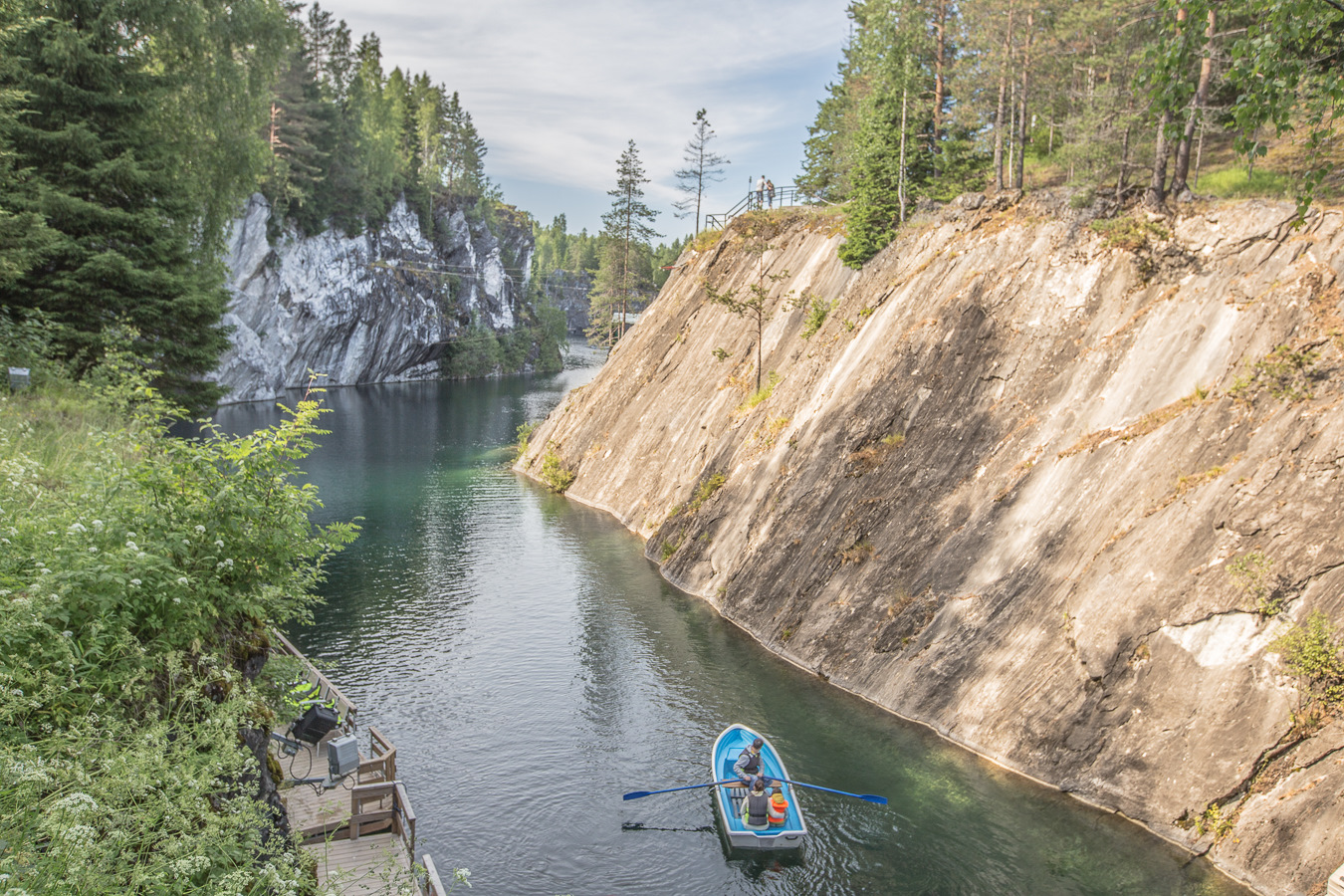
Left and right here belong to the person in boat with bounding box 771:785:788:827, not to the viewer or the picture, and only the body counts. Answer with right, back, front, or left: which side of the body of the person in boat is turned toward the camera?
back

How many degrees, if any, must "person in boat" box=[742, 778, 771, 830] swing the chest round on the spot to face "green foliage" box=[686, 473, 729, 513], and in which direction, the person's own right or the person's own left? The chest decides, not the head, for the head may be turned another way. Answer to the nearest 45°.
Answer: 0° — they already face it

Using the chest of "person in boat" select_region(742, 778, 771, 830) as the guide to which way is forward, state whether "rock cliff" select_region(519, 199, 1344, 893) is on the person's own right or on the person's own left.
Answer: on the person's own right

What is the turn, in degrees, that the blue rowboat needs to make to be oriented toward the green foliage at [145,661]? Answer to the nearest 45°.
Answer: approximately 135° to its left

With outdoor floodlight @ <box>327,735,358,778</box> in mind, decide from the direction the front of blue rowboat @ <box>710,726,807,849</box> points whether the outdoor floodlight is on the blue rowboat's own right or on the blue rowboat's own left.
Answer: on the blue rowboat's own left

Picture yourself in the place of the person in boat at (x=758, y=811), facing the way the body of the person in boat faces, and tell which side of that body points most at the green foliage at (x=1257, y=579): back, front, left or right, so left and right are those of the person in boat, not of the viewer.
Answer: right

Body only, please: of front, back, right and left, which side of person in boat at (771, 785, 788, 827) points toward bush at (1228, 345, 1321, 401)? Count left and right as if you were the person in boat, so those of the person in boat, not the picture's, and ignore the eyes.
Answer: right

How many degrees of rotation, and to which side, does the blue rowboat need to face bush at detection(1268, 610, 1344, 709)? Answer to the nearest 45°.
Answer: approximately 90° to its right

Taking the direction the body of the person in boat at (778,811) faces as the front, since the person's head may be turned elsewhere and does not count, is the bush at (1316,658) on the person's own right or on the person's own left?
on the person's own right

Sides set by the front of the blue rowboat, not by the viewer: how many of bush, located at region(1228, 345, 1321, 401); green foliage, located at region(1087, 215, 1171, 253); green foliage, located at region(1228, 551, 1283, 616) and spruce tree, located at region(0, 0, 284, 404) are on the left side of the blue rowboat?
1

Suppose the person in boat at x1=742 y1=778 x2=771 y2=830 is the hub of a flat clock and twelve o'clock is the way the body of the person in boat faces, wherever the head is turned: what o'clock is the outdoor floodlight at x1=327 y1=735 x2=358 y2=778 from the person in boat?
The outdoor floodlight is roughly at 8 o'clock from the person in boat.

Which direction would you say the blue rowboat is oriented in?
away from the camera

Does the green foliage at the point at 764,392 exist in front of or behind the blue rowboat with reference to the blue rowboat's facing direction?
in front

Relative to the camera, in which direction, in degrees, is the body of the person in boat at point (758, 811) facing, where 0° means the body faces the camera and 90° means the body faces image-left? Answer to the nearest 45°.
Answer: approximately 180°

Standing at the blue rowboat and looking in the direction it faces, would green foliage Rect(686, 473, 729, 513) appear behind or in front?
in front

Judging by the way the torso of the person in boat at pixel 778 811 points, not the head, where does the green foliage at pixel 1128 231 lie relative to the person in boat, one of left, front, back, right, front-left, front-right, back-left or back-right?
front-right

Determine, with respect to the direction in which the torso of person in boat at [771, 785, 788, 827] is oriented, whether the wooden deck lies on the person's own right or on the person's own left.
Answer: on the person's own left
